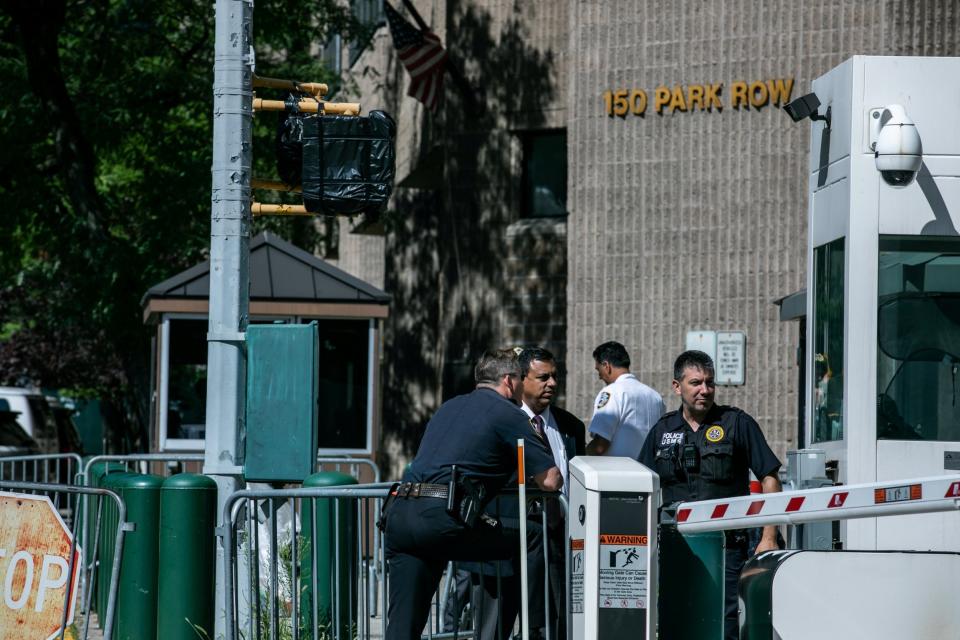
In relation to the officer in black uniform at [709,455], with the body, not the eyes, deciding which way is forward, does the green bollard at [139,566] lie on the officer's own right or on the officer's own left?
on the officer's own right

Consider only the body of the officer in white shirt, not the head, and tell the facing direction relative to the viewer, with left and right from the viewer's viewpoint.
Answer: facing away from the viewer and to the left of the viewer

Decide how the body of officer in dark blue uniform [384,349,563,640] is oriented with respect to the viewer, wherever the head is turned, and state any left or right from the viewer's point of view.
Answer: facing away from the viewer and to the right of the viewer

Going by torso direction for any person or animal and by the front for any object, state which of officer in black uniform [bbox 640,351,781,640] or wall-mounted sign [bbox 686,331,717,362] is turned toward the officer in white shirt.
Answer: the wall-mounted sign

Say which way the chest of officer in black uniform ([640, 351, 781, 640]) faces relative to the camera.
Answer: toward the camera

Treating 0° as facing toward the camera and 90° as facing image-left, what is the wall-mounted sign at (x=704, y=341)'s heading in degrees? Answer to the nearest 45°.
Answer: approximately 0°

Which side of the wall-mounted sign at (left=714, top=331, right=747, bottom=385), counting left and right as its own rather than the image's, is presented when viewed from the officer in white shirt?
front

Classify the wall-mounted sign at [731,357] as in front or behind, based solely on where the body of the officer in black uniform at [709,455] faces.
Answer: behind

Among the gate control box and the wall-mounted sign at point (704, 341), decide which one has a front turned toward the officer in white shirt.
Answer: the wall-mounted sign

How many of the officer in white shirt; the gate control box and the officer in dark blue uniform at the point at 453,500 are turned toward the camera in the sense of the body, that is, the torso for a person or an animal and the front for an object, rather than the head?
1

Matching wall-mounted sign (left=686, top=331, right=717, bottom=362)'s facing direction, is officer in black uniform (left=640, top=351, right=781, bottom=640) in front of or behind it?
in front

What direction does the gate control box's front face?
toward the camera

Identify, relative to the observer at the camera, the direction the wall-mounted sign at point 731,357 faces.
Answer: facing the viewer
